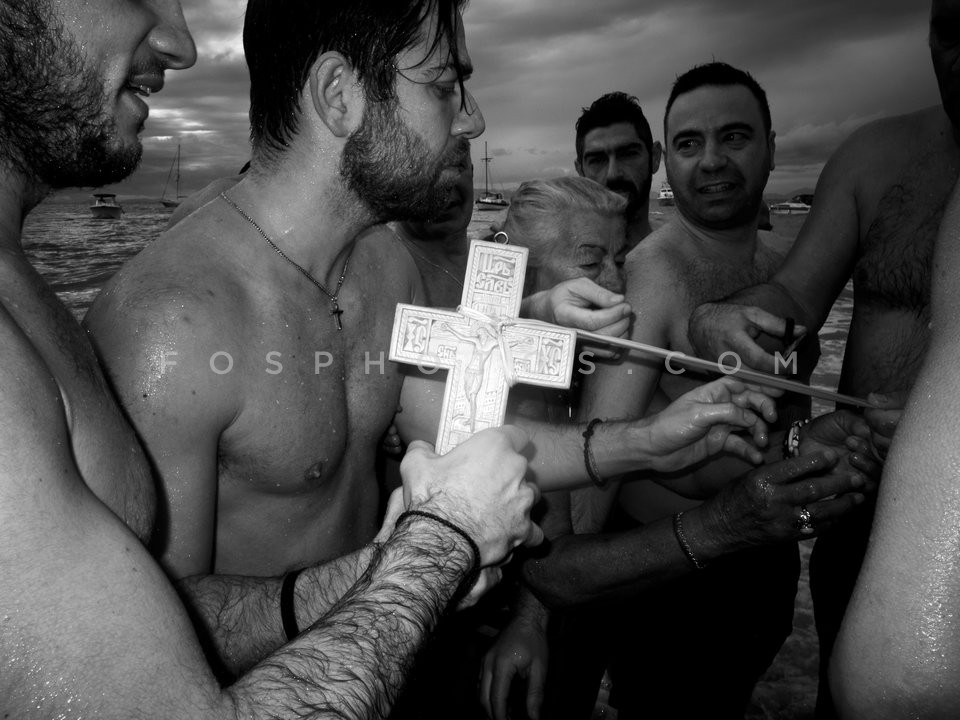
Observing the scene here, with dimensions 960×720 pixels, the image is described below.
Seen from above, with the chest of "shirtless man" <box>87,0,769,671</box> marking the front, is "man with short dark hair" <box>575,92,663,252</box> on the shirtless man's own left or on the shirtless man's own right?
on the shirtless man's own left

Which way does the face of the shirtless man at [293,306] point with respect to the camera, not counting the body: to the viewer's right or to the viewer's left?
to the viewer's right

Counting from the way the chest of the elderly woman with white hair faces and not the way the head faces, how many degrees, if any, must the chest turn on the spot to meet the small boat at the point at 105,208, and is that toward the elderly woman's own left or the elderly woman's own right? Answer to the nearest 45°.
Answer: approximately 180°

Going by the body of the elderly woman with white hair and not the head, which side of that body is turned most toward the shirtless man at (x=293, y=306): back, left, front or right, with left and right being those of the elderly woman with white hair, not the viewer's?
right

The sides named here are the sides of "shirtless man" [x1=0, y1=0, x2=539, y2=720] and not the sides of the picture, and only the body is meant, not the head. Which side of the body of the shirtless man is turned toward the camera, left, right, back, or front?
right

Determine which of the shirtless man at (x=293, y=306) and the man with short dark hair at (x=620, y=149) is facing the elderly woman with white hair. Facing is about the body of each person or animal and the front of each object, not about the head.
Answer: the man with short dark hair

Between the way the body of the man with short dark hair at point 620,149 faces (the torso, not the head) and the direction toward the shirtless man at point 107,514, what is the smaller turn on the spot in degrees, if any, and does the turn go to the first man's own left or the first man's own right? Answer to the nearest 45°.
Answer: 0° — they already face them

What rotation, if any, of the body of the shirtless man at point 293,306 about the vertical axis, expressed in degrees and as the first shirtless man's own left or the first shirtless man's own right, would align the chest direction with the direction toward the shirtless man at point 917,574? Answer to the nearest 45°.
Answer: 0° — they already face them

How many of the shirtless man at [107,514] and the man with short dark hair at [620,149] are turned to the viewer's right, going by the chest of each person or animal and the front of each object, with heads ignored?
1
